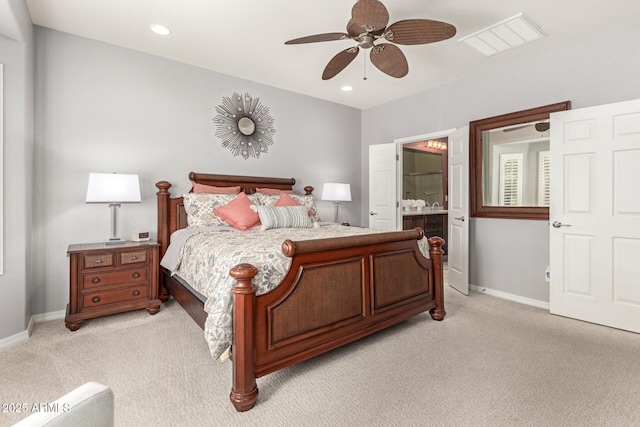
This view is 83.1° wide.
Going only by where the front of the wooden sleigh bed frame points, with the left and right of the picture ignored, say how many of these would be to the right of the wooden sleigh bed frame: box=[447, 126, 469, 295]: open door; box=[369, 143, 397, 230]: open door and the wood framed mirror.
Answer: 0

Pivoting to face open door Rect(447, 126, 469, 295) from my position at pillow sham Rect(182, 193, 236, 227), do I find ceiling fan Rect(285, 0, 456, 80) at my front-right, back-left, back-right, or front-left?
front-right

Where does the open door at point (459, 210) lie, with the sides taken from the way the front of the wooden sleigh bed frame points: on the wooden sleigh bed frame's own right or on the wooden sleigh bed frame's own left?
on the wooden sleigh bed frame's own left

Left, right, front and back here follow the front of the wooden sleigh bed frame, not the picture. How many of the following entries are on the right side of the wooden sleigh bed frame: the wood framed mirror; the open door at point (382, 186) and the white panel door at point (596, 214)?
0

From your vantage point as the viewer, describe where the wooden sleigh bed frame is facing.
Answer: facing the viewer and to the right of the viewer

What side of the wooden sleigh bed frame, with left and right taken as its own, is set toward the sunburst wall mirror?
back

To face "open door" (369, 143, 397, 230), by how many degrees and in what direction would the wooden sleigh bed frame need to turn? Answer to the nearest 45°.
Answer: approximately 135° to its left
